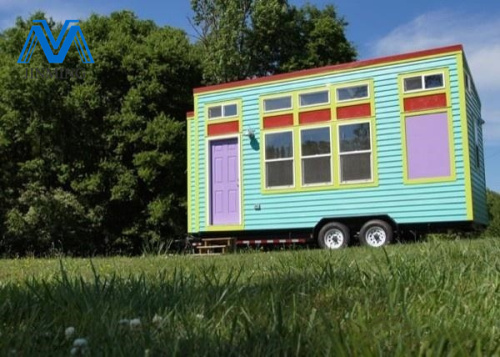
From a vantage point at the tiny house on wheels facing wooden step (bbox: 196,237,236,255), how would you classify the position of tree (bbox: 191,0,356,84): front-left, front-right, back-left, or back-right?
front-right

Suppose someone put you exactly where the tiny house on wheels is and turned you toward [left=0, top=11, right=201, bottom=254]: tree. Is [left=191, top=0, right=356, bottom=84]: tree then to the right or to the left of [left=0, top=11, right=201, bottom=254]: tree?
right

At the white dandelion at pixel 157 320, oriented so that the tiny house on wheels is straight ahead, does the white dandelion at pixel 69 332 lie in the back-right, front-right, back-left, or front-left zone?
back-left
